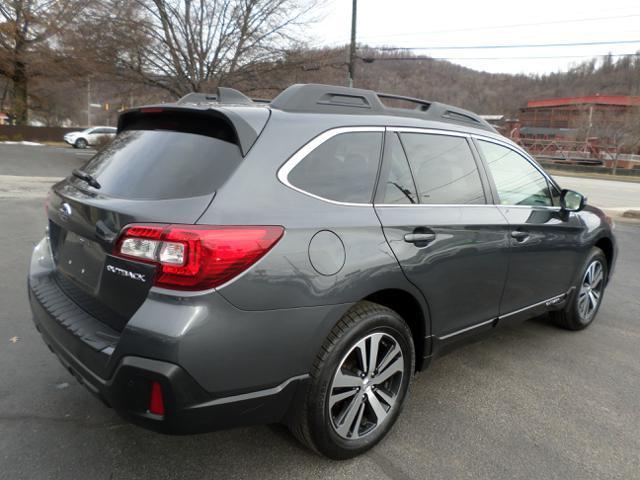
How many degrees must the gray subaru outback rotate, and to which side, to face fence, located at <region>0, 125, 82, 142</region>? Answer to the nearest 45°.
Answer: approximately 90° to its left

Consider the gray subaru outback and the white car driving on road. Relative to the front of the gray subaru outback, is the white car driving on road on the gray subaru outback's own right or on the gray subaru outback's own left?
on the gray subaru outback's own left

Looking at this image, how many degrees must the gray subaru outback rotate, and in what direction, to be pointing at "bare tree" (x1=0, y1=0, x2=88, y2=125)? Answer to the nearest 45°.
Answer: approximately 90° to its left

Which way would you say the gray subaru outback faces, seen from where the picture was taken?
facing away from the viewer and to the right of the viewer

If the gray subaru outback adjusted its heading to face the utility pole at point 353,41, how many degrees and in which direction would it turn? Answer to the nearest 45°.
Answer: approximately 45° to its left

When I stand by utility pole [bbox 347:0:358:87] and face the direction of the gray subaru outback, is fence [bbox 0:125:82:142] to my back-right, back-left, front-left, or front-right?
back-right
